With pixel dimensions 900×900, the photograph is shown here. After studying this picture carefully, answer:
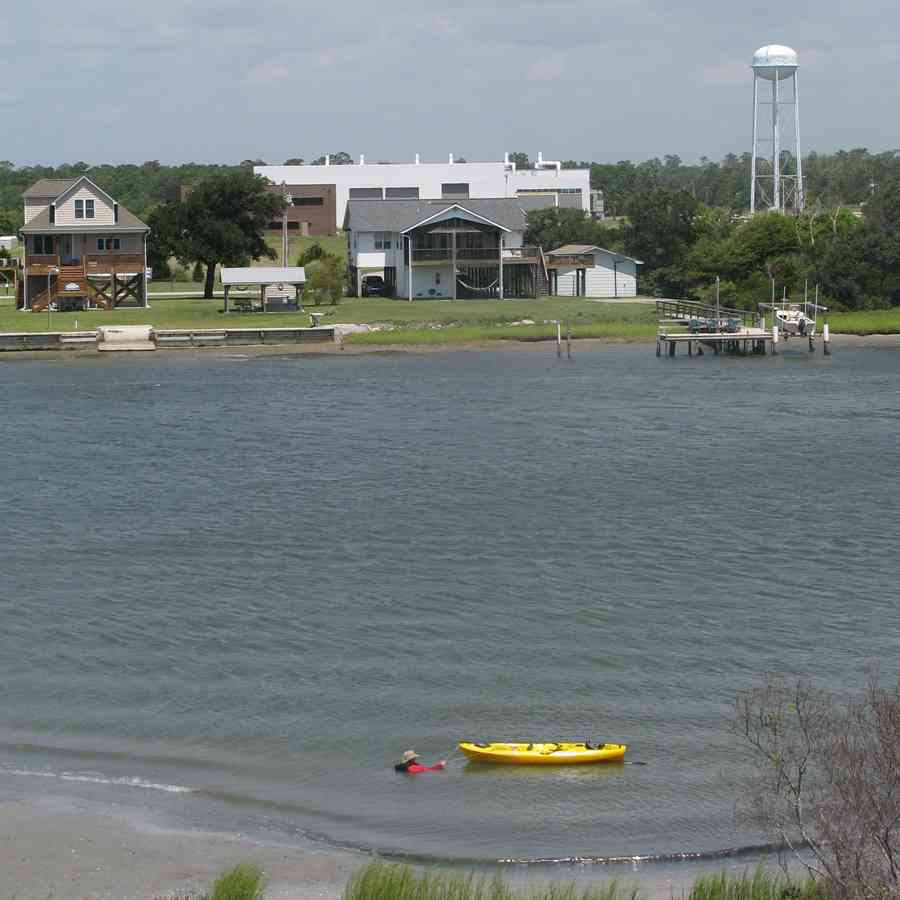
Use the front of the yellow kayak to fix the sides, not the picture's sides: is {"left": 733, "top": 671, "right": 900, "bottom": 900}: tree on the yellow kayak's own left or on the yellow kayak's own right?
on the yellow kayak's own left

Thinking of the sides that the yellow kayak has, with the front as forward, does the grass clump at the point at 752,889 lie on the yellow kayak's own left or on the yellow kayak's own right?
on the yellow kayak's own left

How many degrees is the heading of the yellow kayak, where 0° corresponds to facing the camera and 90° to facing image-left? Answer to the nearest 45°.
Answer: approximately 90°

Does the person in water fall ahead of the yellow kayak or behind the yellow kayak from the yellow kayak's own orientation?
ahead

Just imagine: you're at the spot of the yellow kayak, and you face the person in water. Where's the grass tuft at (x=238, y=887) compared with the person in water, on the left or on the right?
left

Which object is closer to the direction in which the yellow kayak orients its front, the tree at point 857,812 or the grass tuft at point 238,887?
the grass tuft

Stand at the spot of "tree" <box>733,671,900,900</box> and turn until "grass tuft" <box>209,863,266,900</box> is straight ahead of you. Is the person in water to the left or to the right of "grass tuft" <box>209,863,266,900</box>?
right

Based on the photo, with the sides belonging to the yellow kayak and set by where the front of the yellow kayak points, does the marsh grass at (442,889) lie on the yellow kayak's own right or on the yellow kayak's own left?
on the yellow kayak's own left
